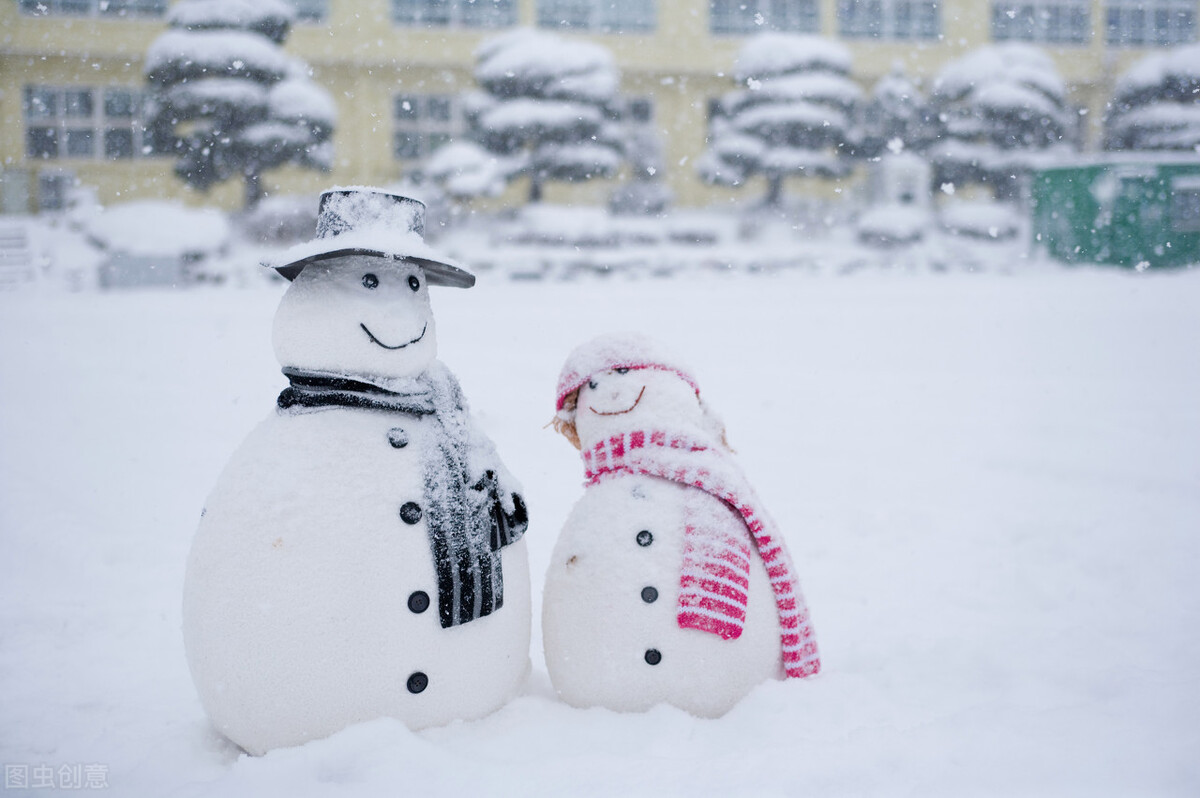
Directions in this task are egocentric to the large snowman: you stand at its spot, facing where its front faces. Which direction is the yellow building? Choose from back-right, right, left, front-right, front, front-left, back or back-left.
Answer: back-left

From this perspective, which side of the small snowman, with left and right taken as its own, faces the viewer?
front

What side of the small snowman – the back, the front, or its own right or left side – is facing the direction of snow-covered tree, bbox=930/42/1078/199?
back

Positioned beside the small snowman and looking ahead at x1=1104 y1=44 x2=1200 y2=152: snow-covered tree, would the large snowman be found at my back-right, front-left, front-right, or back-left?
back-left

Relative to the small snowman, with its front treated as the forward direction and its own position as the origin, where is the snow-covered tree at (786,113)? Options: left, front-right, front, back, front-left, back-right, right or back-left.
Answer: back

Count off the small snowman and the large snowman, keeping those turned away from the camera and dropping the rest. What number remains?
0

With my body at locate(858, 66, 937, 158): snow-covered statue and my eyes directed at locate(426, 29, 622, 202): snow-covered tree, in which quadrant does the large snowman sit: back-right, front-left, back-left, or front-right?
front-left

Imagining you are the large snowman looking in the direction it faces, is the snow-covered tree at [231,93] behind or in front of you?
behind

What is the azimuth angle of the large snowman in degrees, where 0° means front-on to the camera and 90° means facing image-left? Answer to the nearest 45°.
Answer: approximately 315°
